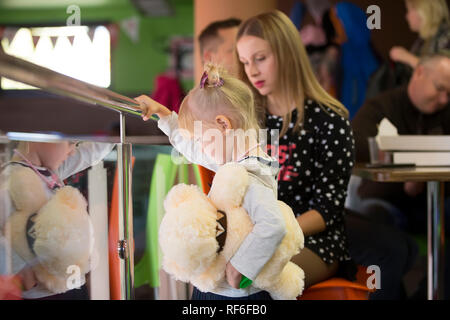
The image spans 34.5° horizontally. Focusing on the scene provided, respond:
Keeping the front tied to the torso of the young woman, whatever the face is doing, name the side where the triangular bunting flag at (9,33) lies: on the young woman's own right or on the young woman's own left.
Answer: on the young woman's own right

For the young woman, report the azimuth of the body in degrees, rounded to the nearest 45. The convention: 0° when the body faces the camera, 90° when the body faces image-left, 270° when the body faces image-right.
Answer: approximately 45°

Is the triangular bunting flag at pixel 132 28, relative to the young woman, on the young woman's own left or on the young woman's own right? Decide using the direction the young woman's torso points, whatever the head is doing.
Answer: on the young woman's own right

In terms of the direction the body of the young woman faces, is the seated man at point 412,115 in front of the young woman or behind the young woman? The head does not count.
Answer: behind

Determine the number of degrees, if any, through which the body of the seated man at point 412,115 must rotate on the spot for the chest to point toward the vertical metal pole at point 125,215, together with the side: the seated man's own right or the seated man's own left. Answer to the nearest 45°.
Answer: approximately 45° to the seated man's own right
